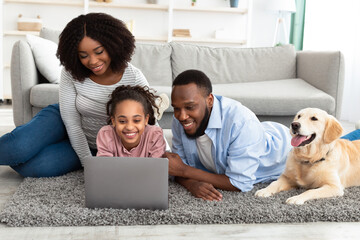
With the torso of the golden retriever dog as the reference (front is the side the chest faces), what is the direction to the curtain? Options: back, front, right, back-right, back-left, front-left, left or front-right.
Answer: back-right

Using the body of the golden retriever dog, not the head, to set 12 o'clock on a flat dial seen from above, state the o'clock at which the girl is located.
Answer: The girl is roughly at 1 o'clock from the golden retriever dog.

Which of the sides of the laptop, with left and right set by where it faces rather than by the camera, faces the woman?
front

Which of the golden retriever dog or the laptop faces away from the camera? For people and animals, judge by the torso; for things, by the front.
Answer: the laptop

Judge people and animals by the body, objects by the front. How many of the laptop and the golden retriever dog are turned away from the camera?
1

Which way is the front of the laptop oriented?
away from the camera
